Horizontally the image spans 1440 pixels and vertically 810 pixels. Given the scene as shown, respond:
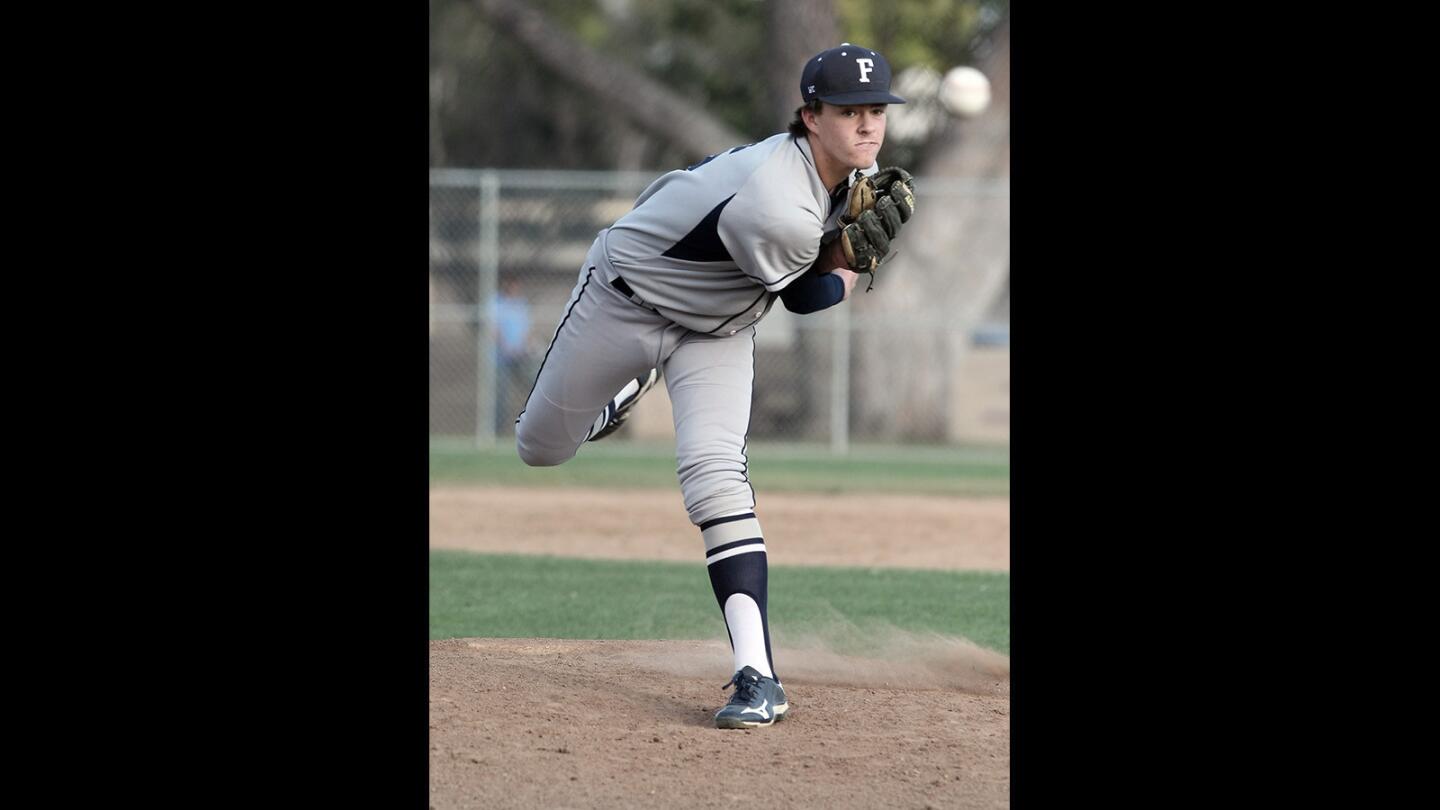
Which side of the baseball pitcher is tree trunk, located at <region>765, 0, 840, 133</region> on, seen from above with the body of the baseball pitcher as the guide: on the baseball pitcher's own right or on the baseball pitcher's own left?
on the baseball pitcher's own left

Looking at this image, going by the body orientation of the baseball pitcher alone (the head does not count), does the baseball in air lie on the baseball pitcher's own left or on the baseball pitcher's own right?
on the baseball pitcher's own left

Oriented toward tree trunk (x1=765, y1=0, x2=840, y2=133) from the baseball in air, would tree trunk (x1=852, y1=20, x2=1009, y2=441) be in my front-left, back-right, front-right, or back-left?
front-right

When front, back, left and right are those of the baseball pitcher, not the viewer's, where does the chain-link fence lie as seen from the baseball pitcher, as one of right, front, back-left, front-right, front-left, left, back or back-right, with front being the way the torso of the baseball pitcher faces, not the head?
back-left

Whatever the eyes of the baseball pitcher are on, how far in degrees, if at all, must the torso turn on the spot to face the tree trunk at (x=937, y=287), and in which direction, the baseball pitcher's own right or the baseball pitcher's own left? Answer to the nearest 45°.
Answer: approximately 135° to the baseball pitcher's own left

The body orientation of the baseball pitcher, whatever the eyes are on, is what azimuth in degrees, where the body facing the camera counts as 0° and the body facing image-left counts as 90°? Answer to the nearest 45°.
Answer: approximately 315°
